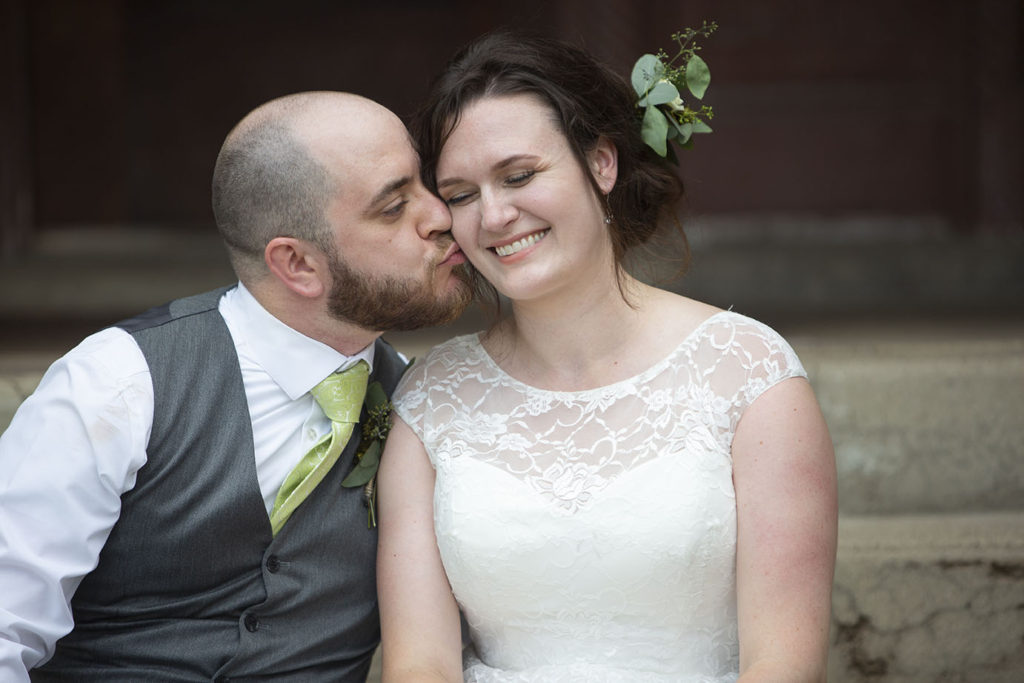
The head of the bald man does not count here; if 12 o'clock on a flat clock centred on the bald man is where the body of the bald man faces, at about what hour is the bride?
The bride is roughly at 11 o'clock from the bald man.

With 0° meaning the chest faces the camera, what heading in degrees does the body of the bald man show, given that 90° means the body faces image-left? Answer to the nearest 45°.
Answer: approximately 315°

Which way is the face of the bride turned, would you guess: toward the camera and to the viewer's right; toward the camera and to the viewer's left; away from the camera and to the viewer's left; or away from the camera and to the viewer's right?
toward the camera and to the viewer's left
